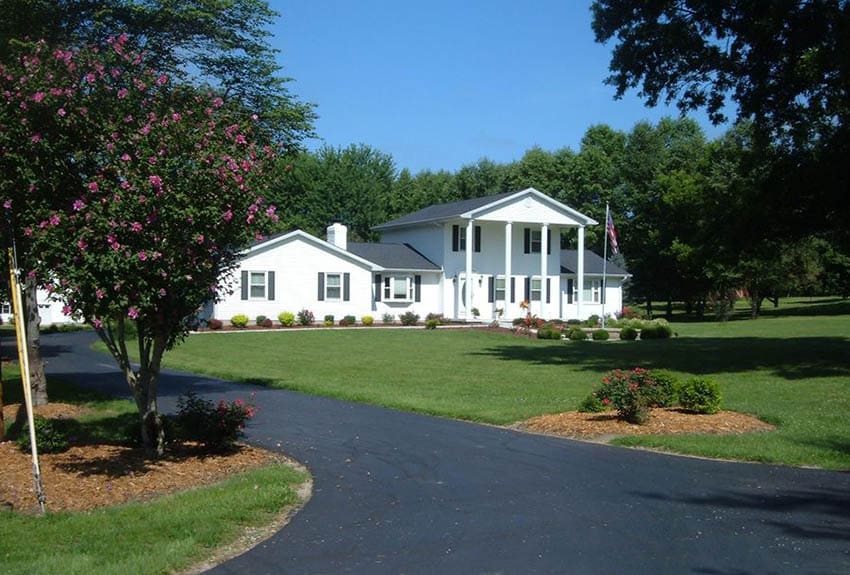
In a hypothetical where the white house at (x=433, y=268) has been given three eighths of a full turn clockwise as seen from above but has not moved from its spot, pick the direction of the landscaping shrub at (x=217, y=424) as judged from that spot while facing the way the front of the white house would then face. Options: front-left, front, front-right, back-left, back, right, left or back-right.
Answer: left

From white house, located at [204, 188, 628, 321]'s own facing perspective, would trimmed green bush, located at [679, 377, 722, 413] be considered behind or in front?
in front

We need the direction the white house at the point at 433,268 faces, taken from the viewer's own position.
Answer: facing the viewer and to the right of the viewer

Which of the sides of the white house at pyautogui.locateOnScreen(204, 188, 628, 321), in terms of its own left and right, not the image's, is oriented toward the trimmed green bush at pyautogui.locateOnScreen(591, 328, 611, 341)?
front

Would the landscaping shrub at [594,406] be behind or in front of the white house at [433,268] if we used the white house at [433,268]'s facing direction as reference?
in front

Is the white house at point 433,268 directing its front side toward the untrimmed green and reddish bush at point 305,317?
no

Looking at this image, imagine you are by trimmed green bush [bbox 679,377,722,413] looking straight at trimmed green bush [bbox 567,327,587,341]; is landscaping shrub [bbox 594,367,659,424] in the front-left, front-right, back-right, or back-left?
back-left

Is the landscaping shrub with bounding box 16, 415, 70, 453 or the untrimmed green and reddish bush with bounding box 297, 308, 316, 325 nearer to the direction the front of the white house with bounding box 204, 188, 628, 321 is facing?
the landscaping shrub
